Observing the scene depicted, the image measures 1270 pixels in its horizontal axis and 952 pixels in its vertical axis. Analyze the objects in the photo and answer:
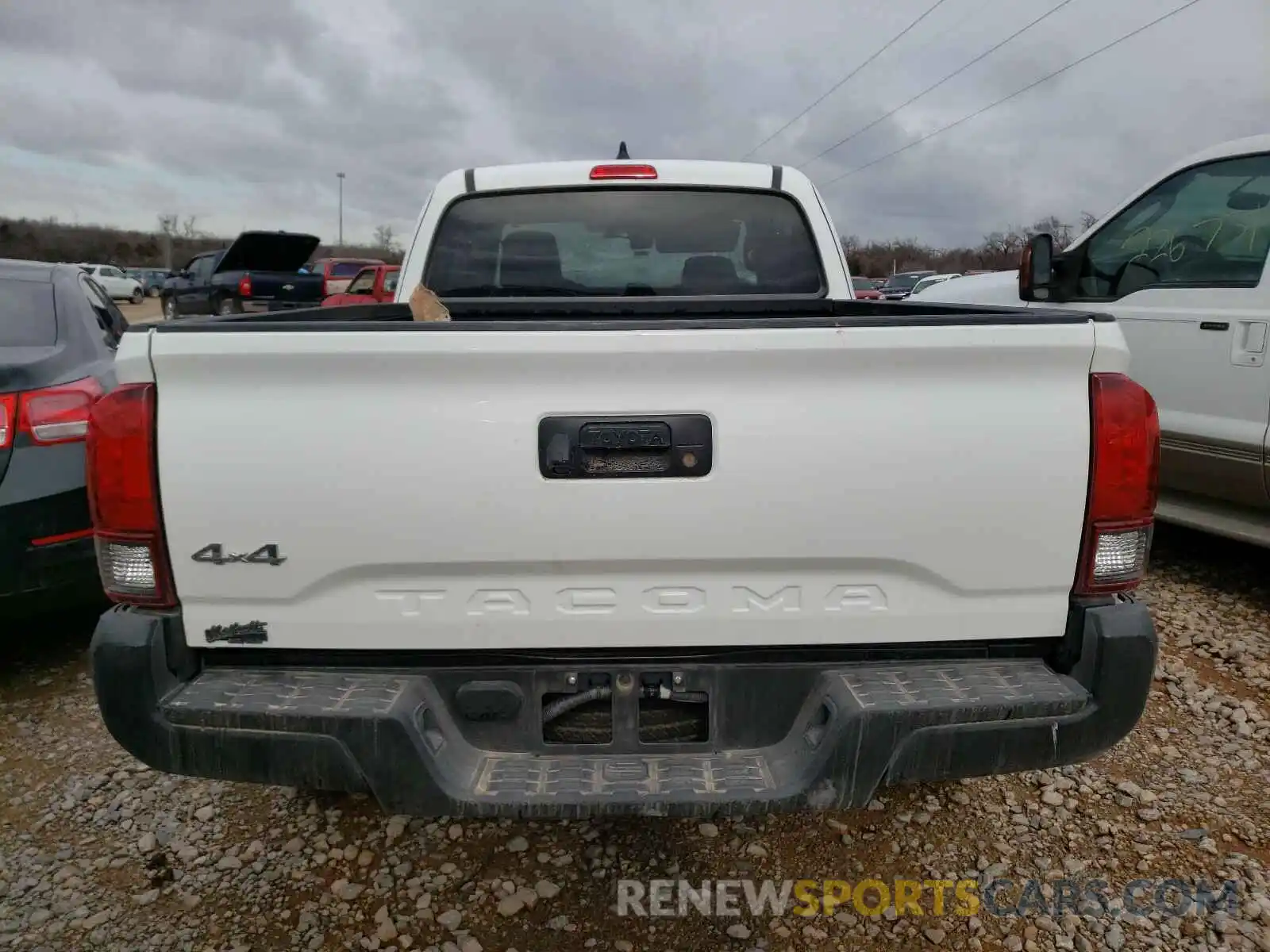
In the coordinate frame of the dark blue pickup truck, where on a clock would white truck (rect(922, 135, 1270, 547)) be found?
The white truck is roughly at 7 o'clock from the dark blue pickup truck.

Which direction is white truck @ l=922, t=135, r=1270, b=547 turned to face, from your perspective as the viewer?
facing away from the viewer and to the left of the viewer

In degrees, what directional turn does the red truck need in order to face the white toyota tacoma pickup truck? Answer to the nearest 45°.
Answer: approximately 90° to its left

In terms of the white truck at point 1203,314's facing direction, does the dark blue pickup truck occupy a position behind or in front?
in front

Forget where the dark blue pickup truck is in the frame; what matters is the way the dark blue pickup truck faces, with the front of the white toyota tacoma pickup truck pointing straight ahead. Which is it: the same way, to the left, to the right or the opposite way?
to the left

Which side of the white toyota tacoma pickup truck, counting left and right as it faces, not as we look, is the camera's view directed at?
back

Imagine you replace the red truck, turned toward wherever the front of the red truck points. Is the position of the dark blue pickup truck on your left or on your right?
on your right

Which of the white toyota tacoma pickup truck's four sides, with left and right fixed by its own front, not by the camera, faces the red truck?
front

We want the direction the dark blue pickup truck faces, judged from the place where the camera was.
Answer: facing away from the viewer and to the left of the viewer

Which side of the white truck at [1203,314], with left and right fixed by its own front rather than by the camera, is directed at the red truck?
front

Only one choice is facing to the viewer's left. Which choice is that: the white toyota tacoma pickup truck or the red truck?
the red truck

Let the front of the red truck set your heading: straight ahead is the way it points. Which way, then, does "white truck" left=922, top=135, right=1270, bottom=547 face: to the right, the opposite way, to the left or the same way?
to the right
